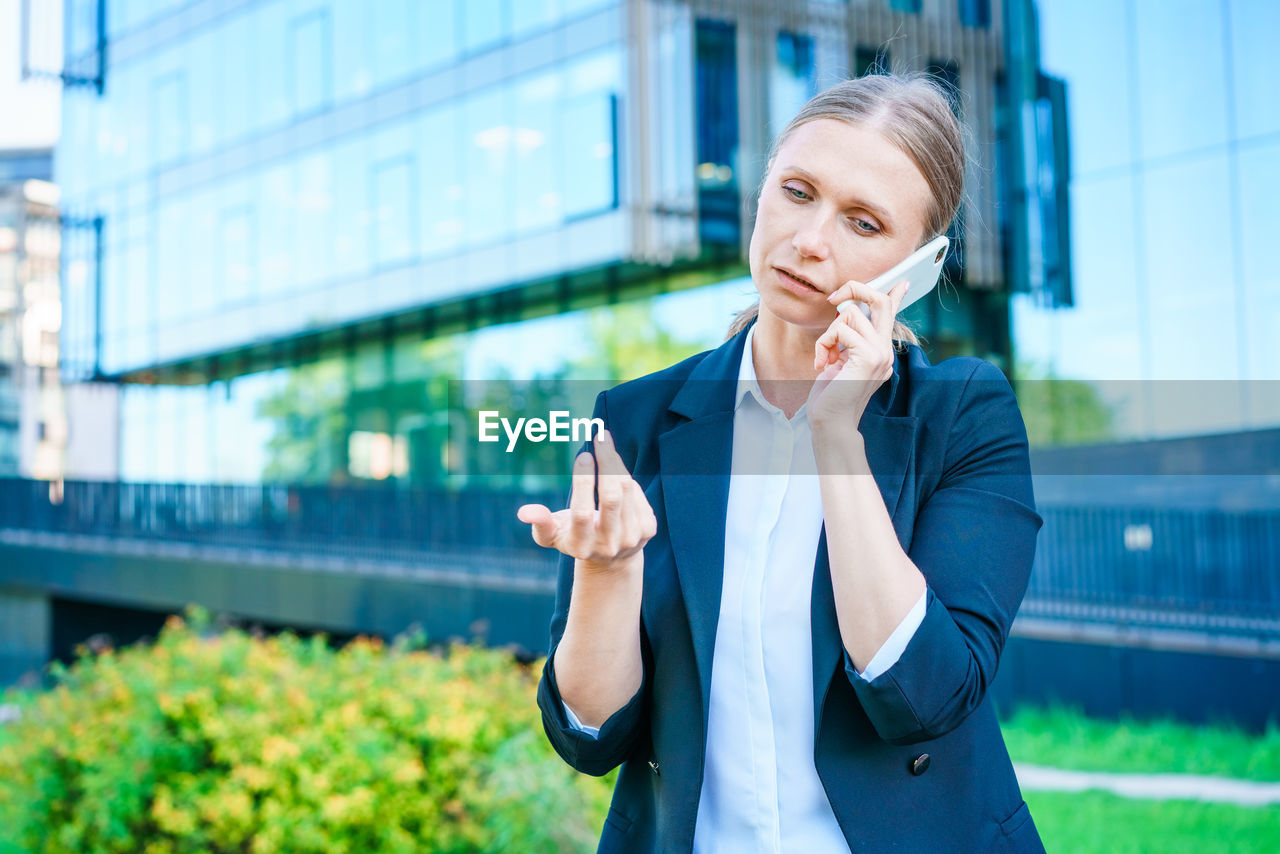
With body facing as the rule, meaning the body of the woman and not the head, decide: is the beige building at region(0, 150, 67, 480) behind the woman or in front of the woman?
behind

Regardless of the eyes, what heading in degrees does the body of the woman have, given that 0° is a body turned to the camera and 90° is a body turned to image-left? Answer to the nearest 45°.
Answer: approximately 0°

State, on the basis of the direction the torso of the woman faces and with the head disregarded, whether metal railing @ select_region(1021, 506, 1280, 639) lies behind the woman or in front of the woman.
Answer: behind

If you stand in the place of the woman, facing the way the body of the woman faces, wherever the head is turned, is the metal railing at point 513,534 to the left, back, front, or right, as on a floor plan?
back

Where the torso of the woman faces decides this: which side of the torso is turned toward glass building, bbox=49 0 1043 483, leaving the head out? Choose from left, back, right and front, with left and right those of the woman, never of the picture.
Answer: back

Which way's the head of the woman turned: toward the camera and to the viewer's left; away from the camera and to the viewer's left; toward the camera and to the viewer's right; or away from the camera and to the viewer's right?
toward the camera and to the viewer's left

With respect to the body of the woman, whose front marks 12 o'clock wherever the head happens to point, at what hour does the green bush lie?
The green bush is roughly at 5 o'clock from the woman.
